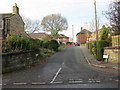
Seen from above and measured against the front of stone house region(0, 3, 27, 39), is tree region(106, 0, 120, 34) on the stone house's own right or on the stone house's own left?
on the stone house's own left

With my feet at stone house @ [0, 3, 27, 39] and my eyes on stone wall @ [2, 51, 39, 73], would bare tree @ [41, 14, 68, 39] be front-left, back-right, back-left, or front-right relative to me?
back-left

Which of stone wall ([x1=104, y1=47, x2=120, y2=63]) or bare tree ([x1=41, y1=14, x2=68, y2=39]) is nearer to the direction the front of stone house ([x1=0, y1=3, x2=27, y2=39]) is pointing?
the stone wall
